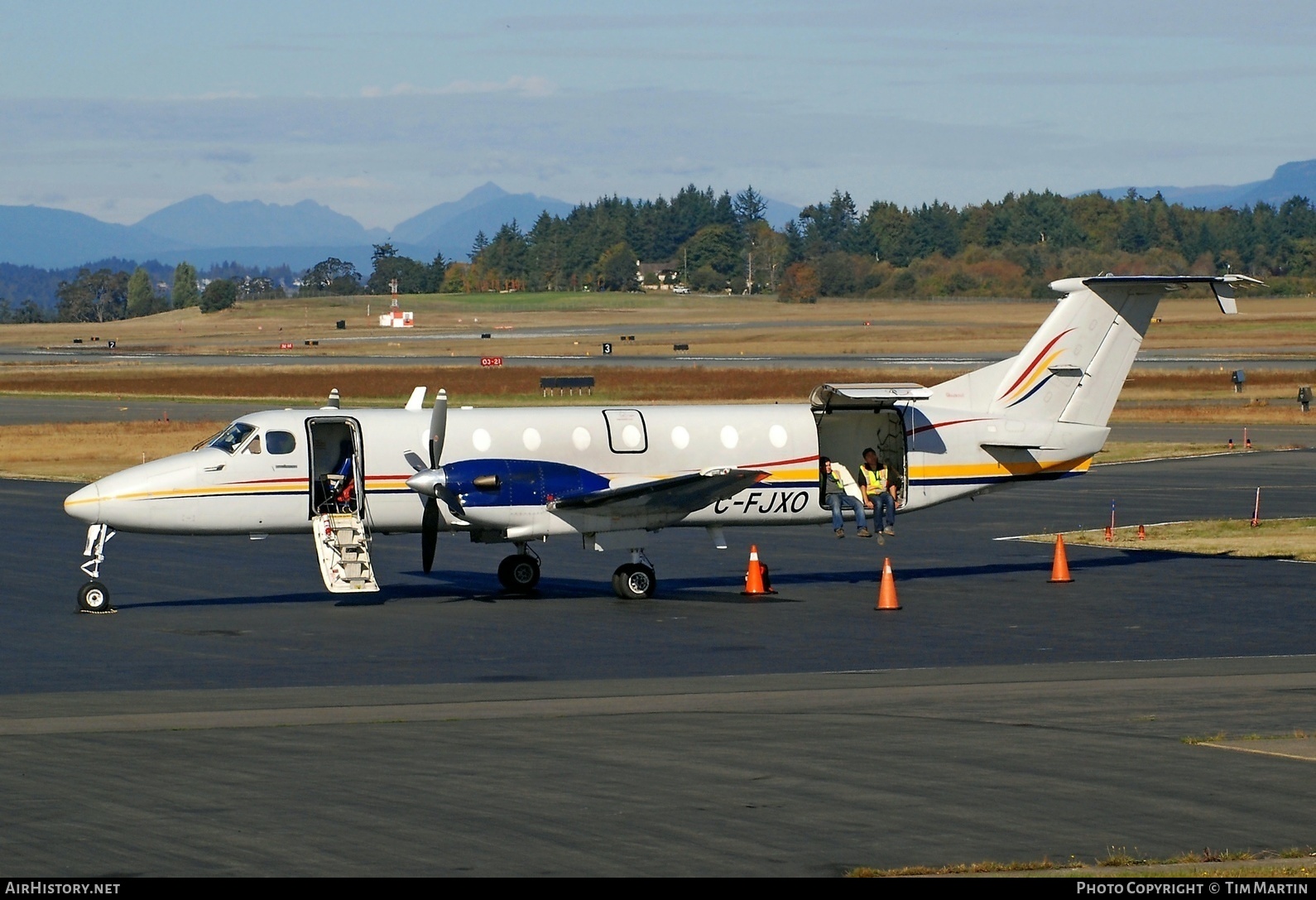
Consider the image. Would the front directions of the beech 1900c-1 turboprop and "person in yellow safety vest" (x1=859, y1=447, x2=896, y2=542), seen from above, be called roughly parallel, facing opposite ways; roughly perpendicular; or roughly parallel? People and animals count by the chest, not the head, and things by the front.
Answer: roughly perpendicular

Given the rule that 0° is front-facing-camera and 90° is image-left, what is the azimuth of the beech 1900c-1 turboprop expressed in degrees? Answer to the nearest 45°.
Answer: approximately 90°

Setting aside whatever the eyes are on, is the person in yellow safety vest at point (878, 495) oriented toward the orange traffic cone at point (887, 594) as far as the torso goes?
yes

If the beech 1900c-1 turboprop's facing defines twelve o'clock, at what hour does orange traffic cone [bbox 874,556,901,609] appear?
The orange traffic cone is roughly at 7 o'clock from the beech 1900c-1 turboprop.

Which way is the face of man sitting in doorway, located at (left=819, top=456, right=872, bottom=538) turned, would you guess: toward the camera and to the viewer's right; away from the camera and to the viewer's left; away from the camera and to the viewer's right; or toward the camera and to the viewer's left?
toward the camera and to the viewer's right

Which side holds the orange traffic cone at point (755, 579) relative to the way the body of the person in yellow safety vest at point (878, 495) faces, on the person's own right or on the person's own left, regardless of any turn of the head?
on the person's own right

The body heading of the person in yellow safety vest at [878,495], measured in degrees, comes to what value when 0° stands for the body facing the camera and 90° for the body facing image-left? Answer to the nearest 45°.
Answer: approximately 0°
